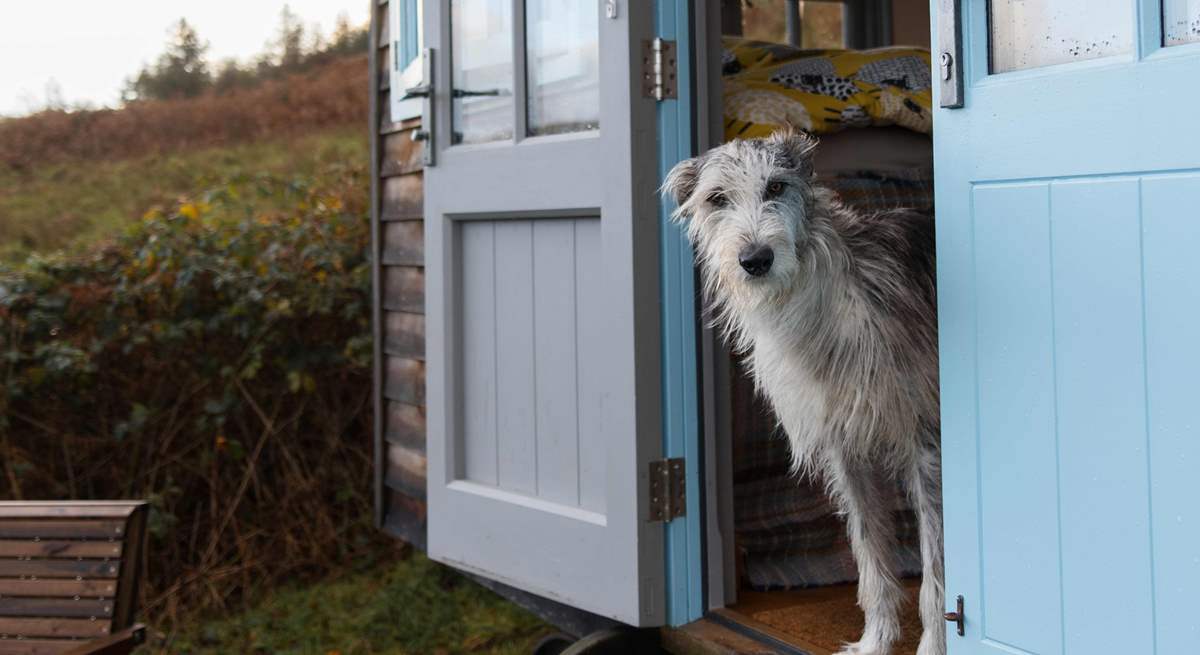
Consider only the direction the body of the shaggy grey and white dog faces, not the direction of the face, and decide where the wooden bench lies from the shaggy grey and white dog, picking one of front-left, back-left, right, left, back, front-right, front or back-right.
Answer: front-right

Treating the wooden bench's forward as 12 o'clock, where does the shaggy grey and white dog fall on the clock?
The shaggy grey and white dog is roughly at 9 o'clock from the wooden bench.

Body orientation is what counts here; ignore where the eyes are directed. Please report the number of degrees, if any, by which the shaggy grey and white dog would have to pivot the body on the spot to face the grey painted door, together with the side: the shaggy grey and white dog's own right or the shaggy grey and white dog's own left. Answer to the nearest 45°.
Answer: approximately 90° to the shaggy grey and white dog's own right

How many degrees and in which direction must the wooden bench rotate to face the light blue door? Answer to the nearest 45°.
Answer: approximately 90° to its left

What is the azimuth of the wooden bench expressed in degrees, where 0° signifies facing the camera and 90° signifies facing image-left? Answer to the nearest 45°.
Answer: approximately 45°

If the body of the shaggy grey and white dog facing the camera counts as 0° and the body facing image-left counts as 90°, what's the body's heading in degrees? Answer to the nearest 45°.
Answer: approximately 45°
